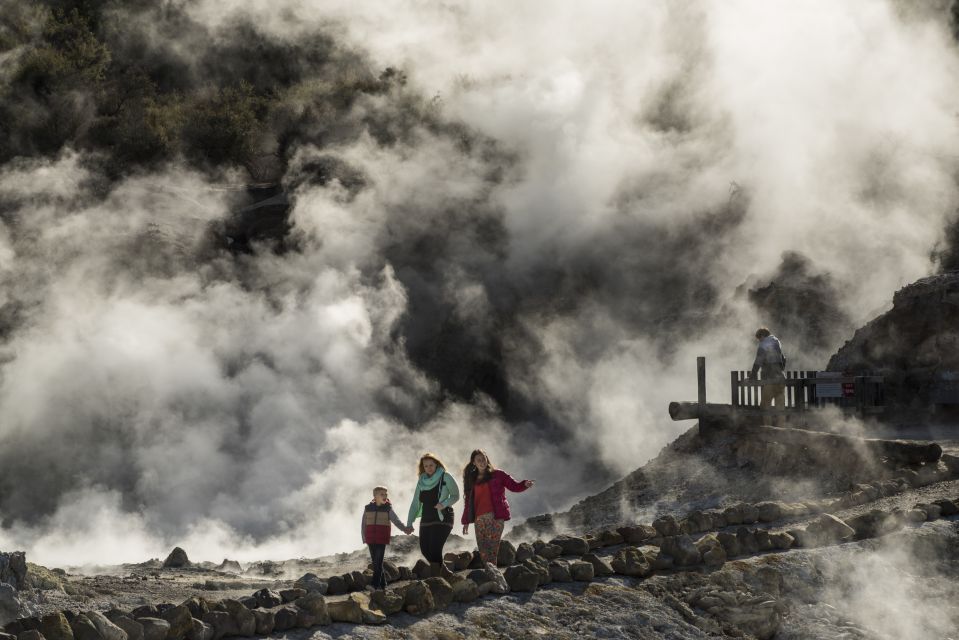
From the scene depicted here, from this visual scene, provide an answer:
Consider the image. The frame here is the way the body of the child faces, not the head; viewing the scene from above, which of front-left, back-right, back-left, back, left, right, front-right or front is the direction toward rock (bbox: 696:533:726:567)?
left

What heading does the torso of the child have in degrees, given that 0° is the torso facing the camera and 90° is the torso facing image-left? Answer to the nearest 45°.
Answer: approximately 0°

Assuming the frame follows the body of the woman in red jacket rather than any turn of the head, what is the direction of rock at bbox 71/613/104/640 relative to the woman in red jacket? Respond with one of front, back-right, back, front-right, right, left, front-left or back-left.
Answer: front-right

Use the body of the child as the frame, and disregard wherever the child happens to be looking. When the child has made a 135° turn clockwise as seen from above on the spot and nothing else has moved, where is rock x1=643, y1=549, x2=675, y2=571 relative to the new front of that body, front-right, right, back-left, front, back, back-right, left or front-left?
back-right

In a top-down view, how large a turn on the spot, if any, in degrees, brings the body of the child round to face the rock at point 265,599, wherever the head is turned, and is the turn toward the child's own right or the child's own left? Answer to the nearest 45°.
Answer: approximately 45° to the child's own right

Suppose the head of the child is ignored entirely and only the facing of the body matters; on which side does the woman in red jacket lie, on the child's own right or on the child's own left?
on the child's own left

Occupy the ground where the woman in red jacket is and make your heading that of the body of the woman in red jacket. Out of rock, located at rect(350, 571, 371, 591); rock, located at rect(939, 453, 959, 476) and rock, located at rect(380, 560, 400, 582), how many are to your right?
2

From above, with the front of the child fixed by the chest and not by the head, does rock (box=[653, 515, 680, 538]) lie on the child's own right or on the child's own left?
on the child's own left

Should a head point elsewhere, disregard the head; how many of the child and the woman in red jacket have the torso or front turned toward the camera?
2

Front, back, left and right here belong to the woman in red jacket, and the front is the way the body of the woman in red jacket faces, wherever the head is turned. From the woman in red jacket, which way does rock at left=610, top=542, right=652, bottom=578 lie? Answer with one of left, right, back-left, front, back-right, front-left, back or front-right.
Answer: left

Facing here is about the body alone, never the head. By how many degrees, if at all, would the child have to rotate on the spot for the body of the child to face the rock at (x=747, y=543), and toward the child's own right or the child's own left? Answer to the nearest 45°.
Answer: approximately 90° to the child's own left

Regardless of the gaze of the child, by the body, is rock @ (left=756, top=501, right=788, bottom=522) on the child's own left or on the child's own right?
on the child's own left
